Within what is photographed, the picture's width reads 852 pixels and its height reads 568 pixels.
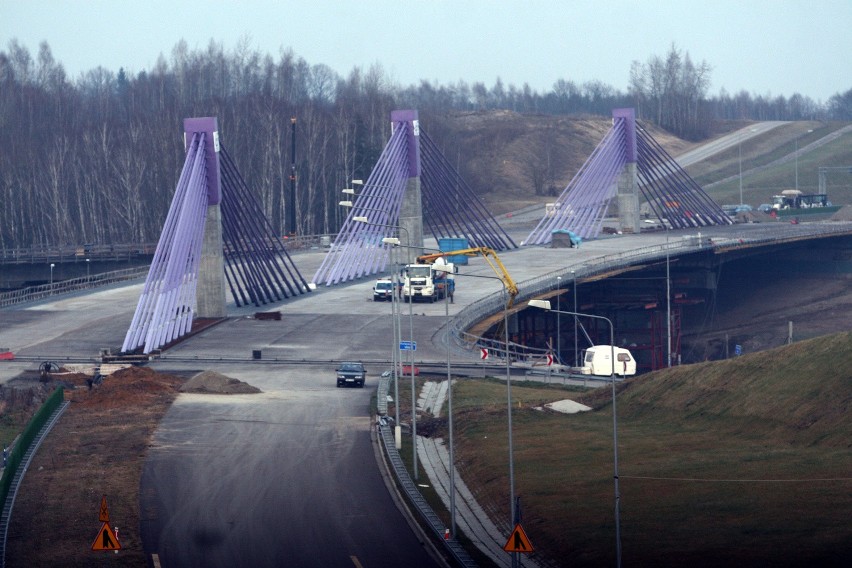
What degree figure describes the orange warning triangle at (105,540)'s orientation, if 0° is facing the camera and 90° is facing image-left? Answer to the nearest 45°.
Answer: approximately 0°
